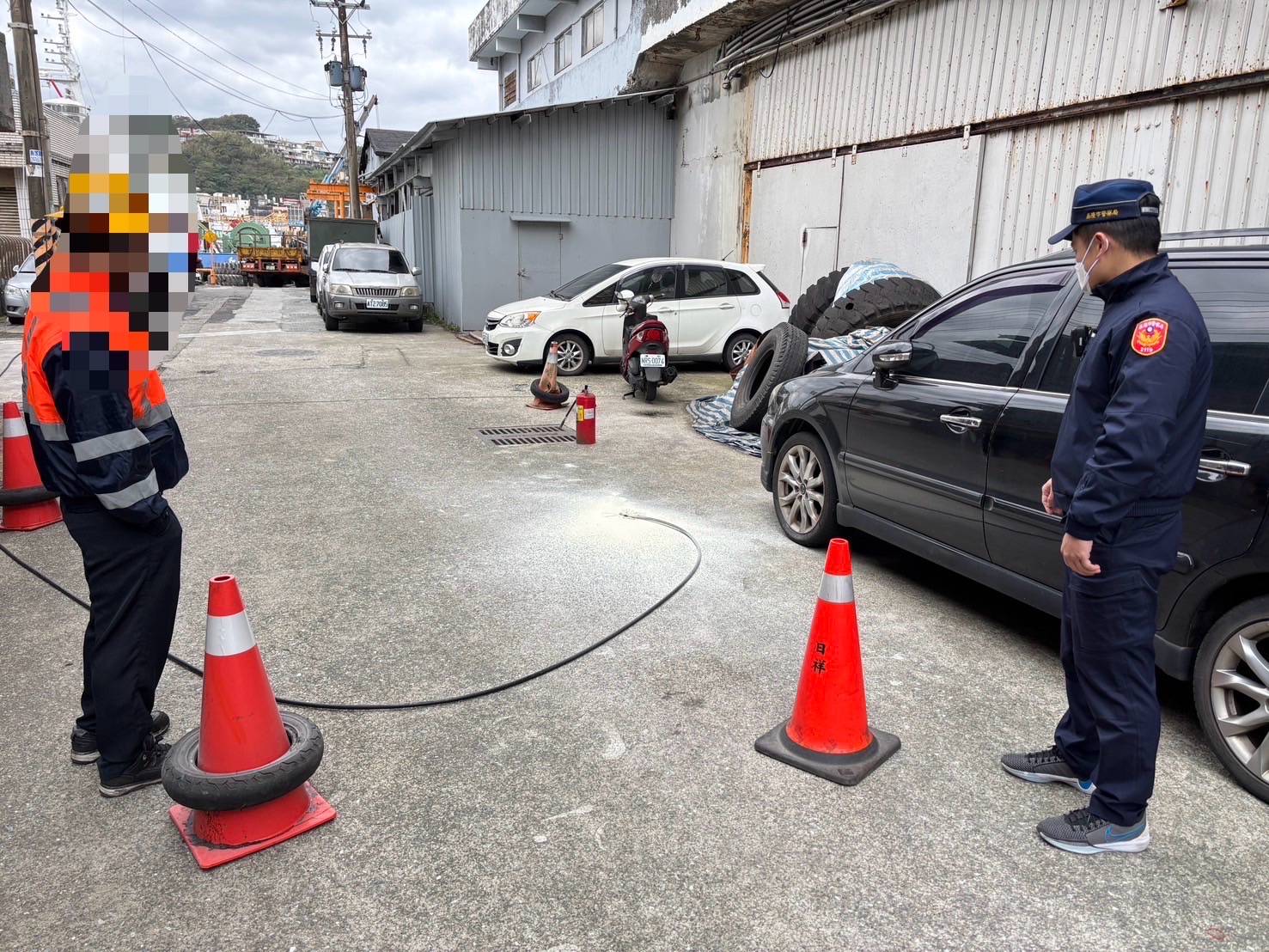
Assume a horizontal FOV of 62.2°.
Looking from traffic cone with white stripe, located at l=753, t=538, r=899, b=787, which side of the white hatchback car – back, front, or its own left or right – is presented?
left

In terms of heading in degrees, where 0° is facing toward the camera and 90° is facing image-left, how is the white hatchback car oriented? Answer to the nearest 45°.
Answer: approximately 90°

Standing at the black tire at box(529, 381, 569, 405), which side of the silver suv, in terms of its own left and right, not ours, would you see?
front

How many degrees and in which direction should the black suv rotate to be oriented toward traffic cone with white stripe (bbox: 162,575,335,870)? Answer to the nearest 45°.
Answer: approximately 90° to its left

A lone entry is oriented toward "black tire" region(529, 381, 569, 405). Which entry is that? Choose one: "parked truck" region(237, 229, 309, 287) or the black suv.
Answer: the black suv

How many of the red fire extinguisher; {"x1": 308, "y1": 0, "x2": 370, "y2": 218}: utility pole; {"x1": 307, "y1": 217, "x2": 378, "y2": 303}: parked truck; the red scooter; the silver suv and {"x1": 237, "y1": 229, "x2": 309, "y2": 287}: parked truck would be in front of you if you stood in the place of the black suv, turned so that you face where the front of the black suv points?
6

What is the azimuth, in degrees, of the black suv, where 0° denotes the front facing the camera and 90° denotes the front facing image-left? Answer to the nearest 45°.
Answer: approximately 135°

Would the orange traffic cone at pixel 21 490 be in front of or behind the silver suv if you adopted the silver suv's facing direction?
in front

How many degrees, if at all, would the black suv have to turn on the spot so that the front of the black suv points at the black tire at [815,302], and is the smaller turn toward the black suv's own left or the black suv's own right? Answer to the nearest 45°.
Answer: approximately 45° to the black suv's own right

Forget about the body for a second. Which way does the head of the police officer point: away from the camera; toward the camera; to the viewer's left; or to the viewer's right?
to the viewer's left

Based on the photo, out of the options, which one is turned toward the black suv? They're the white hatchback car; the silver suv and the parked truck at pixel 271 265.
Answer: the silver suv

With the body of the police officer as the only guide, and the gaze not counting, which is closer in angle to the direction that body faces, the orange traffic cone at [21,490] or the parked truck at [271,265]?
the orange traffic cone

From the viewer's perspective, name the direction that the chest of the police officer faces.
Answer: to the viewer's left
